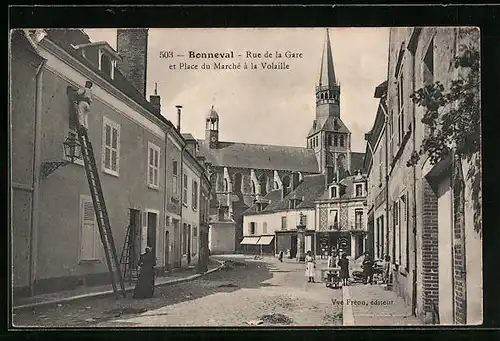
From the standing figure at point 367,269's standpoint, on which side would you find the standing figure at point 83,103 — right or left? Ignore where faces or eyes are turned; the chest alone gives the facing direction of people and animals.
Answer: on its right

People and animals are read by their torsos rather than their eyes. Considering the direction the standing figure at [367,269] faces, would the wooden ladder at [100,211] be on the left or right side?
on its right

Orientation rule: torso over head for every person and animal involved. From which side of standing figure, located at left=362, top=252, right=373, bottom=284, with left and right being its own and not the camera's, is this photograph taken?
front
